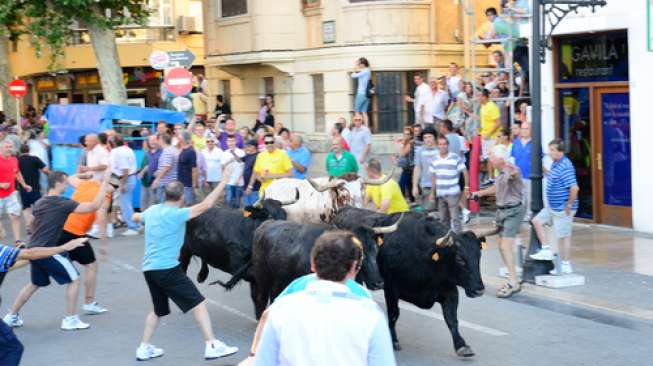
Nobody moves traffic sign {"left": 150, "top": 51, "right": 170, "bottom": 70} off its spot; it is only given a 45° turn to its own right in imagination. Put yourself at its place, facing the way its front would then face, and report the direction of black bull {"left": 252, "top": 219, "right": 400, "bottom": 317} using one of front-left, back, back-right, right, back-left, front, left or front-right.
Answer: front-left

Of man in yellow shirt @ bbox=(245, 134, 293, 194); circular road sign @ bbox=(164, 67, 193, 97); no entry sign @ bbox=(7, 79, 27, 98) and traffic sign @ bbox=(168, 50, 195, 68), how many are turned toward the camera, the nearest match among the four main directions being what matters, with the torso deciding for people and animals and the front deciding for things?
4

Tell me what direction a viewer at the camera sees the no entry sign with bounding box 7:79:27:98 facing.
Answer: facing the viewer

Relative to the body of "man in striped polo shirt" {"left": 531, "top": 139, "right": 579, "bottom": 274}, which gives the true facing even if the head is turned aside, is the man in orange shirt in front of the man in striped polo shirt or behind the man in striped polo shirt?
in front

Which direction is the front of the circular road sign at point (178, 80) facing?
toward the camera

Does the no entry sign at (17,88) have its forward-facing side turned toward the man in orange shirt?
yes

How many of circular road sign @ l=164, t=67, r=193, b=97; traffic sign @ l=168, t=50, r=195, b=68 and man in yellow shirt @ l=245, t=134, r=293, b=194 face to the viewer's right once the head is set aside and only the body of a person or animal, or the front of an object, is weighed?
0

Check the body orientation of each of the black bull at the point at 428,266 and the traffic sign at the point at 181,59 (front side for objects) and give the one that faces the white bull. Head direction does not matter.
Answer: the traffic sign

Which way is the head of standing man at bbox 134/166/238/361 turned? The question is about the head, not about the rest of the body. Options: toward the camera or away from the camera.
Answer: away from the camera

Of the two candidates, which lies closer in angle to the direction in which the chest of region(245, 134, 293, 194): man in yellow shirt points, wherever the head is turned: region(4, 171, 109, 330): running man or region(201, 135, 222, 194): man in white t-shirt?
the running man

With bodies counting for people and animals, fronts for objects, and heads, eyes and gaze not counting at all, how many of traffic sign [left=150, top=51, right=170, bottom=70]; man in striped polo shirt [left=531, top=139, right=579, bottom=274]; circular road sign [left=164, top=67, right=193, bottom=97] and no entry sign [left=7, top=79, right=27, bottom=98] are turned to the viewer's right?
0

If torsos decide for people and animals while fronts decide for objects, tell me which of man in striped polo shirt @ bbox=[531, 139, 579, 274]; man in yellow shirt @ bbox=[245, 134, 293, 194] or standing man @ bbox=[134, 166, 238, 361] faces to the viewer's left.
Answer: the man in striped polo shirt

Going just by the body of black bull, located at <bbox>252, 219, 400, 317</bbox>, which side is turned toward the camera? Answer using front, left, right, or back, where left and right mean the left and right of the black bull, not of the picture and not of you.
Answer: right

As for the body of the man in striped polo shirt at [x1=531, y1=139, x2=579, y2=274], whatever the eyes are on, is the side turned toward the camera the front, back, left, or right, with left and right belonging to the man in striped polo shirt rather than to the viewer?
left

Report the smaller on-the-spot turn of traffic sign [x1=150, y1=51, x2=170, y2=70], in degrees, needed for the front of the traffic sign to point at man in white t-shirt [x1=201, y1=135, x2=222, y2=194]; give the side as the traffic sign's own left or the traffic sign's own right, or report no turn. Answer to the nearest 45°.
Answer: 0° — it already faces them

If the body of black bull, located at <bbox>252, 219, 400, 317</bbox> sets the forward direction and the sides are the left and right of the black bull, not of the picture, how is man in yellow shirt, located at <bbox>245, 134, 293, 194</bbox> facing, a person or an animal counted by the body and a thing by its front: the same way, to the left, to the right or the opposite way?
to the right

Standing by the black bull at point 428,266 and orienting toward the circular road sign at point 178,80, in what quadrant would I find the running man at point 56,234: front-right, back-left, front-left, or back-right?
front-left

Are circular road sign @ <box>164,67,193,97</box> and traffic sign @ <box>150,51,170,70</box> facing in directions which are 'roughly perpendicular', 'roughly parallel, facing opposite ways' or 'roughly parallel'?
roughly parallel
